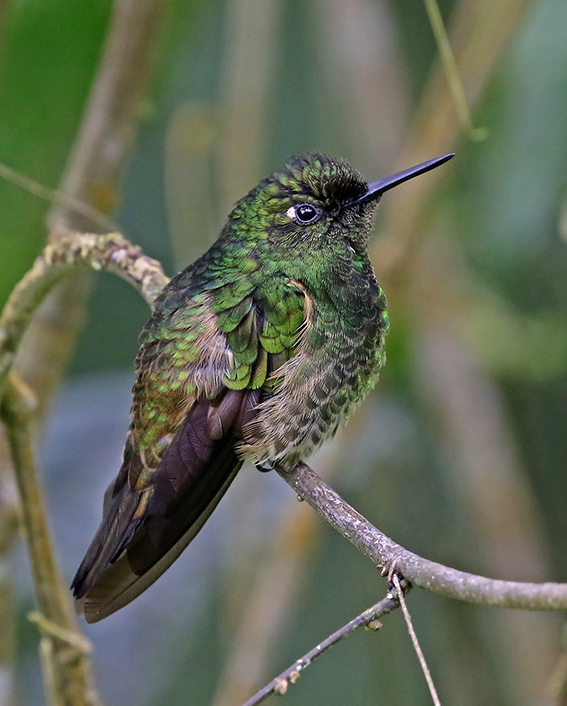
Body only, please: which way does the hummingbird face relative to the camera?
to the viewer's right

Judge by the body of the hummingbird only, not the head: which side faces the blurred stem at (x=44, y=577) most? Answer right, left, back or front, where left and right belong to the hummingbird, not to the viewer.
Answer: back
